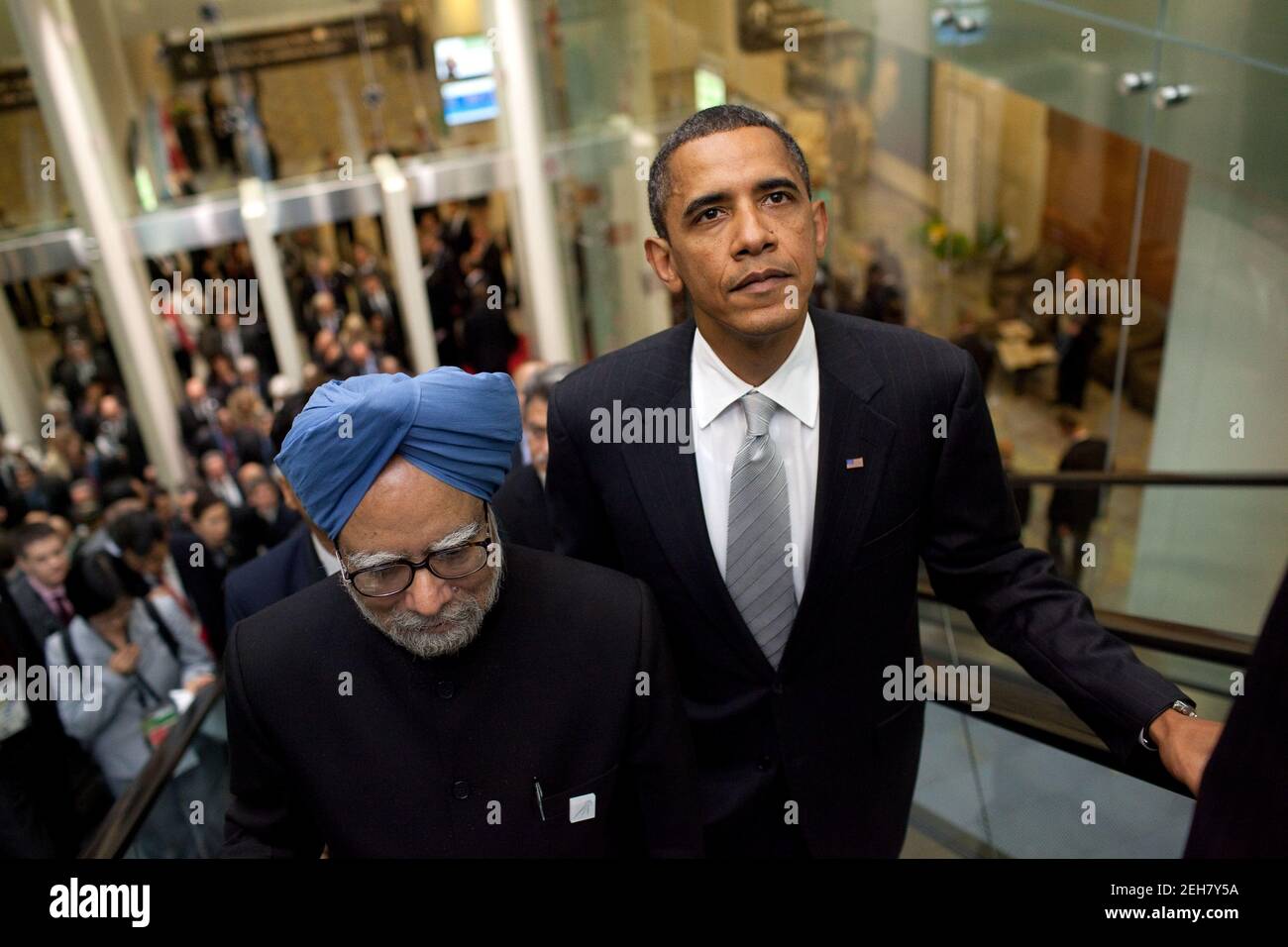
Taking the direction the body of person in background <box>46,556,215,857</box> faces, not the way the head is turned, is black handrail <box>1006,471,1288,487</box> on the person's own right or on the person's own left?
on the person's own left

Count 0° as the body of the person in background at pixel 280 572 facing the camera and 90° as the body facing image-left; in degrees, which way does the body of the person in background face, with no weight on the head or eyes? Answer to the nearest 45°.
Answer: approximately 315°

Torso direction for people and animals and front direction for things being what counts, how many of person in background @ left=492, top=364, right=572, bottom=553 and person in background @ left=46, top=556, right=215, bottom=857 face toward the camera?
2

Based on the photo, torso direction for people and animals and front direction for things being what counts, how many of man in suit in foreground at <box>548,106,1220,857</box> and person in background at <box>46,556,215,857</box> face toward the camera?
2

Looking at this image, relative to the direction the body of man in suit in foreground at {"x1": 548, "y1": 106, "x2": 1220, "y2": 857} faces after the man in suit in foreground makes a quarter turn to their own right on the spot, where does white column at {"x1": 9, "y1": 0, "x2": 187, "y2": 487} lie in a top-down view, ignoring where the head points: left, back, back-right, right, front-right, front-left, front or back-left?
front-right

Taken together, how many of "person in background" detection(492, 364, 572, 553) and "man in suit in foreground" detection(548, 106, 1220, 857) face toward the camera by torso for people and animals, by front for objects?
2

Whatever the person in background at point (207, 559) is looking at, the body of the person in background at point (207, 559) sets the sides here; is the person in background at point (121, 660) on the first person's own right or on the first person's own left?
on the first person's own right

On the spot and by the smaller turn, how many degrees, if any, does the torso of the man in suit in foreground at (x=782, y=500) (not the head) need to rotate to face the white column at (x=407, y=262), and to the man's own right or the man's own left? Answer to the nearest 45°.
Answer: approximately 135° to the man's own right

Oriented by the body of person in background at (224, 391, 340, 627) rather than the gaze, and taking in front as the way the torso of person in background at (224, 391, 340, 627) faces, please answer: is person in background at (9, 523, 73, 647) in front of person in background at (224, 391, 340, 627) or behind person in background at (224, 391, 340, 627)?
behind
